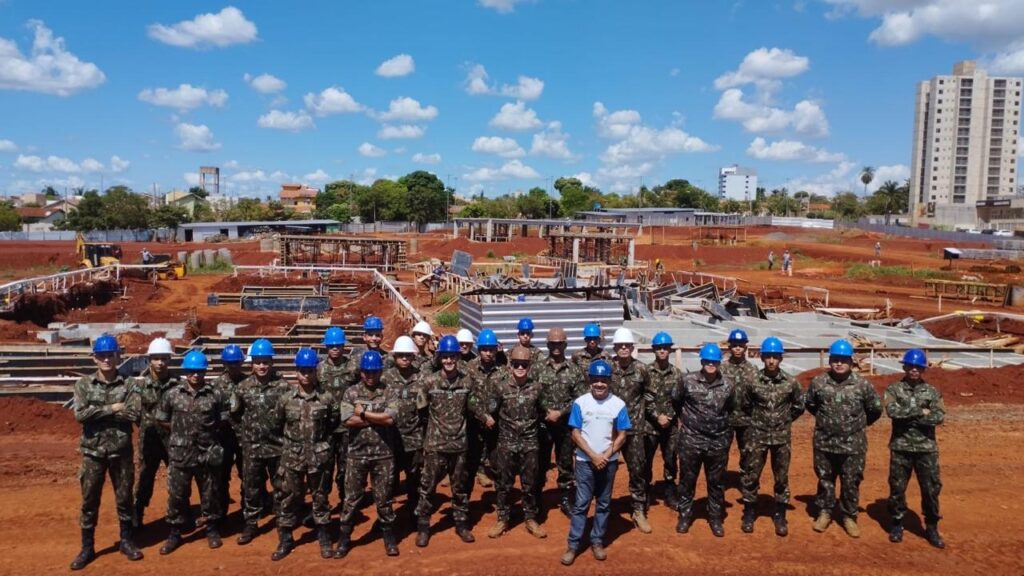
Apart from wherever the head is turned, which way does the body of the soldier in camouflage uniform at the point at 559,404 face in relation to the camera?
toward the camera

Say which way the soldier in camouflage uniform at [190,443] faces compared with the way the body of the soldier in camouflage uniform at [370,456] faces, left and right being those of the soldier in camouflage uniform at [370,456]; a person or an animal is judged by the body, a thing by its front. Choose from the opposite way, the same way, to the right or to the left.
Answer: the same way

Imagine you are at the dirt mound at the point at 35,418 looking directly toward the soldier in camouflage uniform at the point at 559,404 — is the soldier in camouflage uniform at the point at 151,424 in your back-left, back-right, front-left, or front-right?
front-right

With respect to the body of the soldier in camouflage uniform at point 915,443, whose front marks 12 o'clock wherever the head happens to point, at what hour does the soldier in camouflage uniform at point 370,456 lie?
the soldier in camouflage uniform at point 370,456 is roughly at 2 o'clock from the soldier in camouflage uniform at point 915,443.

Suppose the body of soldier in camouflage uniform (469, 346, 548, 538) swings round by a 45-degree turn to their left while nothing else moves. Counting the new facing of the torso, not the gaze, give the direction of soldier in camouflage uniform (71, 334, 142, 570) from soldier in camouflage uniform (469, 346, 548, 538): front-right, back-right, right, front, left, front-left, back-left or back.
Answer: back-right

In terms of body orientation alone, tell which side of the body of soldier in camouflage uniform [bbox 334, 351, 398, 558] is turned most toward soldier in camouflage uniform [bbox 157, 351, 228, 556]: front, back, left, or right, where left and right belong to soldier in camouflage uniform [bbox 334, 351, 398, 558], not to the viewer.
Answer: right

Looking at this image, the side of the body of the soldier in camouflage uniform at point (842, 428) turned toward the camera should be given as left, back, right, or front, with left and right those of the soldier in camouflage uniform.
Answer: front

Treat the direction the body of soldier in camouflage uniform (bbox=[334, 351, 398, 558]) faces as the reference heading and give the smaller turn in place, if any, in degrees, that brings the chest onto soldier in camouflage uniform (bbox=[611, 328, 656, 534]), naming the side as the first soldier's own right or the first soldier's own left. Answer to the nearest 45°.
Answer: approximately 90° to the first soldier's own left

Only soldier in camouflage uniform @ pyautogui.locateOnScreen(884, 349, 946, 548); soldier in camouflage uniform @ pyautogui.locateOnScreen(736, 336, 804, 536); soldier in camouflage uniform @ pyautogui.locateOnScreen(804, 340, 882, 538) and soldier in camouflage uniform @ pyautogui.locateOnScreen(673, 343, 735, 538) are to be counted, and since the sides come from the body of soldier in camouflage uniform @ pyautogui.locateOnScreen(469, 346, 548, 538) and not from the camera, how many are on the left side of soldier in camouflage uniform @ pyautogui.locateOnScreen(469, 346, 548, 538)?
4

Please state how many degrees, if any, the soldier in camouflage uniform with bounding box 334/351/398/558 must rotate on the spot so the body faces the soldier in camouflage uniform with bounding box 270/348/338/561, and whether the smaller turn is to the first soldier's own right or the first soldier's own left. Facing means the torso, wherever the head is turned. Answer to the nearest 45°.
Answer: approximately 90° to the first soldier's own right

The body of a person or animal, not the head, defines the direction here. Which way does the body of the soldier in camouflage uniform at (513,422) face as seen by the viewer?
toward the camera

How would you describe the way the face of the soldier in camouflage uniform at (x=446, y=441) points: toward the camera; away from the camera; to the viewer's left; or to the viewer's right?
toward the camera

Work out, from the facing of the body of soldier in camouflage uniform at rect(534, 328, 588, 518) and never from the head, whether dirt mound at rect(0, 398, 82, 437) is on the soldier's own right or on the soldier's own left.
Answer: on the soldier's own right

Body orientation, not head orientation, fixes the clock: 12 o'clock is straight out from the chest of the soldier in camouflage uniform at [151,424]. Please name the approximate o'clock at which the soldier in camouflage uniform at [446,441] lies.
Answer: the soldier in camouflage uniform at [446,441] is roughly at 10 o'clock from the soldier in camouflage uniform at [151,424].

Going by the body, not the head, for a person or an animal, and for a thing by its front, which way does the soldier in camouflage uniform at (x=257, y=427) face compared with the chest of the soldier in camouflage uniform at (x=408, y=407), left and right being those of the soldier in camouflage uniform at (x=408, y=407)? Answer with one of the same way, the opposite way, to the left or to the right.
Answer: the same way

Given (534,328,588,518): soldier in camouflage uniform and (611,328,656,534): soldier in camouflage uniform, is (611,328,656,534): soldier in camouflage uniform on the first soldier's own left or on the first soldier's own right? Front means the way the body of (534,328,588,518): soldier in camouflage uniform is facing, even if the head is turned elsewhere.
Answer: on the first soldier's own left

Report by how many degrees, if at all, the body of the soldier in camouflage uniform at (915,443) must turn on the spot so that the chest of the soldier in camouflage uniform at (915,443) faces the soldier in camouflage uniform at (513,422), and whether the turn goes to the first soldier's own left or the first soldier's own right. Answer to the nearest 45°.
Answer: approximately 45° to the first soldier's own right

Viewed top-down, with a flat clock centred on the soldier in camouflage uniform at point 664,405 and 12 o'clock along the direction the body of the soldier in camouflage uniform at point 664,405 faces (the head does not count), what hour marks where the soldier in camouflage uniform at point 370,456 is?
the soldier in camouflage uniform at point 370,456 is roughly at 2 o'clock from the soldier in camouflage uniform at point 664,405.

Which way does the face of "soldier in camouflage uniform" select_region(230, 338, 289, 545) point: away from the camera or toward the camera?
toward the camera

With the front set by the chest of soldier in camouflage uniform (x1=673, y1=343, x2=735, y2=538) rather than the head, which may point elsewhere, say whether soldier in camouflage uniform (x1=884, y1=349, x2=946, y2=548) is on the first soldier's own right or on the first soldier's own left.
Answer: on the first soldier's own left

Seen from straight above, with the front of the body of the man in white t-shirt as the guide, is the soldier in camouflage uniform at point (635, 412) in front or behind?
behind

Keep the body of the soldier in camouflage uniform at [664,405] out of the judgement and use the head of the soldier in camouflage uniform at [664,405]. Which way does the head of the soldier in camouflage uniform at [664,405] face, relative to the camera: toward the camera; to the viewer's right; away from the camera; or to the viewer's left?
toward the camera

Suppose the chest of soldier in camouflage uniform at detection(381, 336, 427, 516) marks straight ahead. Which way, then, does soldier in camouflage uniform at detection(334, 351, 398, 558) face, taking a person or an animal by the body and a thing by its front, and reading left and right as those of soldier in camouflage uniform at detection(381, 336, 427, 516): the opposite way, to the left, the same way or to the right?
the same way
